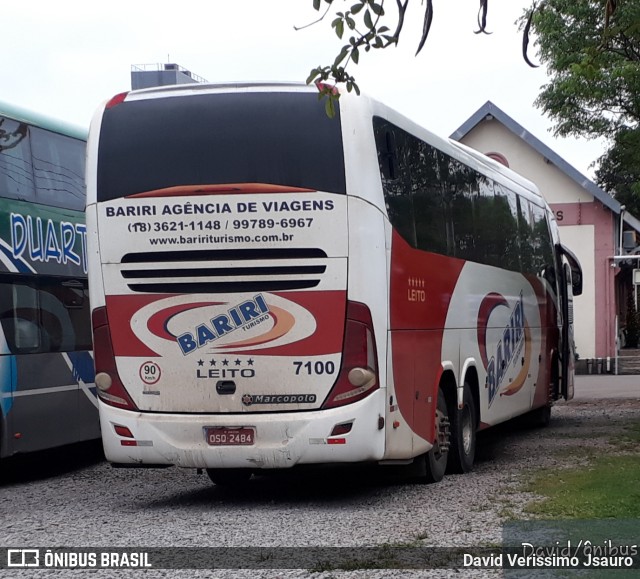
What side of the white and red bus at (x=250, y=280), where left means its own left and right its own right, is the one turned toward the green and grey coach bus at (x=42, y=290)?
left

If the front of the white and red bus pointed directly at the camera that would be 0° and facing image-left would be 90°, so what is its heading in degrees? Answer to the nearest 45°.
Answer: approximately 225°
